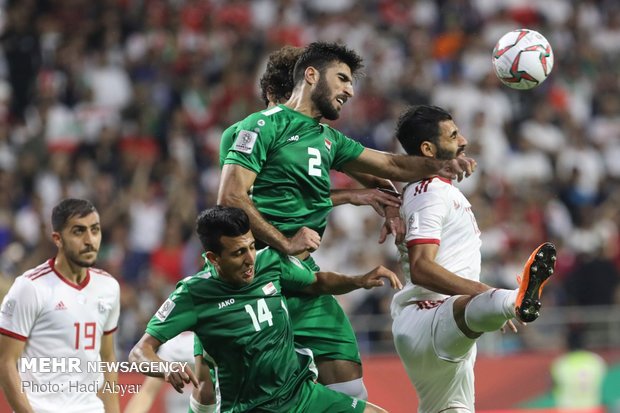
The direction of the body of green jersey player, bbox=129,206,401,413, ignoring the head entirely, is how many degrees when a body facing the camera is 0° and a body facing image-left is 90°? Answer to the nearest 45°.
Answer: approximately 315°

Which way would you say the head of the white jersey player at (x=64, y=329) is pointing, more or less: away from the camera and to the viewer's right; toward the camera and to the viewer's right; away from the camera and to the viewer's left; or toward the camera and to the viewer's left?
toward the camera and to the viewer's right

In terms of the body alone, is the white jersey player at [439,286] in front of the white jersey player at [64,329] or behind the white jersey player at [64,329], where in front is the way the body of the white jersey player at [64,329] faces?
in front

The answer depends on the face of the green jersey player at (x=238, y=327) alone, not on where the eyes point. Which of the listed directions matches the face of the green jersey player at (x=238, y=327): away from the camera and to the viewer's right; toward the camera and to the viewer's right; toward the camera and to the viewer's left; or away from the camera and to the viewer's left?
toward the camera and to the viewer's right

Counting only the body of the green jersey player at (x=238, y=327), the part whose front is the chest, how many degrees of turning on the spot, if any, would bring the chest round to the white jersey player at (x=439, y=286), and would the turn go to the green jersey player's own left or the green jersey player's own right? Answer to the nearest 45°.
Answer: approximately 90° to the green jersey player's own left

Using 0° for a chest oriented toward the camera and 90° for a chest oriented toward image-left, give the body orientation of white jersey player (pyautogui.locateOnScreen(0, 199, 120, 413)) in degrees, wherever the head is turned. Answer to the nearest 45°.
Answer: approximately 315°
